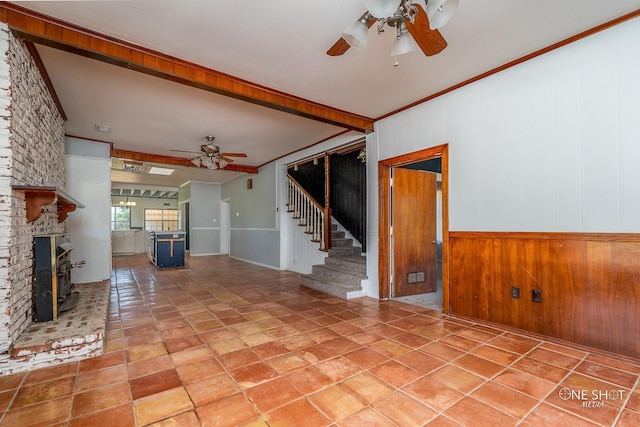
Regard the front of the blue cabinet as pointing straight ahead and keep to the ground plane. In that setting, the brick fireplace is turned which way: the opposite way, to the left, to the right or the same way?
to the left

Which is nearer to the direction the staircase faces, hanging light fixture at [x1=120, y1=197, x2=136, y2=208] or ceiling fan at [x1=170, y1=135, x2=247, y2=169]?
the ceiling fan

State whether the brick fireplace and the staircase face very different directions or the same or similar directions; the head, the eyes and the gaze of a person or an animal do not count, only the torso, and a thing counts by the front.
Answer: very different directions

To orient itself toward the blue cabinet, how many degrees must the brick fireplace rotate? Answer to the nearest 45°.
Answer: approximately 45° to its left

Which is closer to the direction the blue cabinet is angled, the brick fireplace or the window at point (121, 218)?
the brick fireplace

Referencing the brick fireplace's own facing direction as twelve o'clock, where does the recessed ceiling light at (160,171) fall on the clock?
The recessed ceiling light is roughly at 10 o'clock from the brick fireplace.

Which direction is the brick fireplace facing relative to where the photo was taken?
to the viewer's right

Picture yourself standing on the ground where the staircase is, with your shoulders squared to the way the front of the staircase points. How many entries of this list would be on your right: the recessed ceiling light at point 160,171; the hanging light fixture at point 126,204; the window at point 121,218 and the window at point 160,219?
4

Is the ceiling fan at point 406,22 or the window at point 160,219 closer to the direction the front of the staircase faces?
the ceiling fan

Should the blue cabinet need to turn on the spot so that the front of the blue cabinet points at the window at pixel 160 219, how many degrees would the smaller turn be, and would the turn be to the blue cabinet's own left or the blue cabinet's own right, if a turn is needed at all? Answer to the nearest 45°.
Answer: approximately 180°

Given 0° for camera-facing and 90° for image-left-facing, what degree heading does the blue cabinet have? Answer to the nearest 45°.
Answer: approximately 0°

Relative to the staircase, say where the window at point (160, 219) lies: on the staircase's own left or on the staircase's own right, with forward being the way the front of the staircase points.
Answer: on the staircase's own right

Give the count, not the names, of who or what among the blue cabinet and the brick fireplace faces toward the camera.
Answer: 1

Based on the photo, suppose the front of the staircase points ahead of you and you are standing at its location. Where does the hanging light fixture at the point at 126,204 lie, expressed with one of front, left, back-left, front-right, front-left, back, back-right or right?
right

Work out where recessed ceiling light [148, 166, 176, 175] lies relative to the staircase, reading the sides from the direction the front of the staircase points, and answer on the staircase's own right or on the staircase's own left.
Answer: on the staircase's own right
